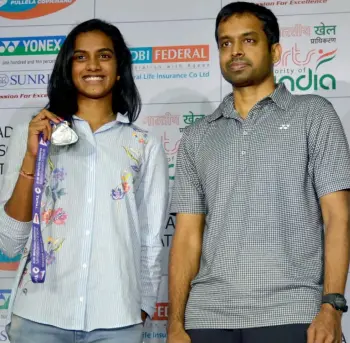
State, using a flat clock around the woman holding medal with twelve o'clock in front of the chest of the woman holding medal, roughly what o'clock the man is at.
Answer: The man is roughly at 10 o'clock from the woman holding medal.

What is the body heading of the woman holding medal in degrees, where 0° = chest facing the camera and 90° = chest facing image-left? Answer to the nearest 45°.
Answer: approximately 0°

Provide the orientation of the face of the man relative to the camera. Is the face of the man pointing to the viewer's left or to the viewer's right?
to the viewer's left
